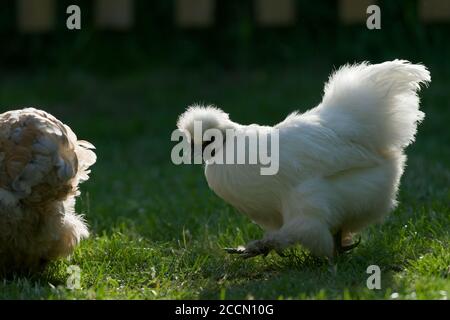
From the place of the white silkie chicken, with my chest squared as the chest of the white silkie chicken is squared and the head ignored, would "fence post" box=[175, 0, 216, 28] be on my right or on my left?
on my right

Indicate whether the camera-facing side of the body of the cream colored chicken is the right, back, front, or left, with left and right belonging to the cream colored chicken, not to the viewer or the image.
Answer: left

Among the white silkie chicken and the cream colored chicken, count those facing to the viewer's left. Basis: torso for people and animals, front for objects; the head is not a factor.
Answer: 2

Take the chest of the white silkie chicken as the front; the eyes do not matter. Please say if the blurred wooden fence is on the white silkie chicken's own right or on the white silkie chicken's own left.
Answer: on the white silkie chicken's own right

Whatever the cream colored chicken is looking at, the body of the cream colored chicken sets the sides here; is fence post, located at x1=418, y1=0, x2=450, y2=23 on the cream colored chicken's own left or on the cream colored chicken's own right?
on the cream colored chicken's own right

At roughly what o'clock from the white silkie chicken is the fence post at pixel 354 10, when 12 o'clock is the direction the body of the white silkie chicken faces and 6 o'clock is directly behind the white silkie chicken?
The fence post is roughly at 3 o'clock from the white silkie chicken.

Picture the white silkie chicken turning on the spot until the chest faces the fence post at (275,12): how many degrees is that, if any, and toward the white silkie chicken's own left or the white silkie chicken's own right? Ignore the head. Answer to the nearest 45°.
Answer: approximately 90° to the white silkie chicken's own right

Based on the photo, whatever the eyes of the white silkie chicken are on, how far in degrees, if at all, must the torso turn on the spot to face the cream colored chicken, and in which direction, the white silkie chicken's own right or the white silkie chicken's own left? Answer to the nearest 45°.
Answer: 0° — it already faces it

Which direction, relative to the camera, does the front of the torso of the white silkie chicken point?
to the viewer's left

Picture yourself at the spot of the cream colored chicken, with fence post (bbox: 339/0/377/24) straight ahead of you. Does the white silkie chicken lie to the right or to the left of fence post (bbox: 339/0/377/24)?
right
